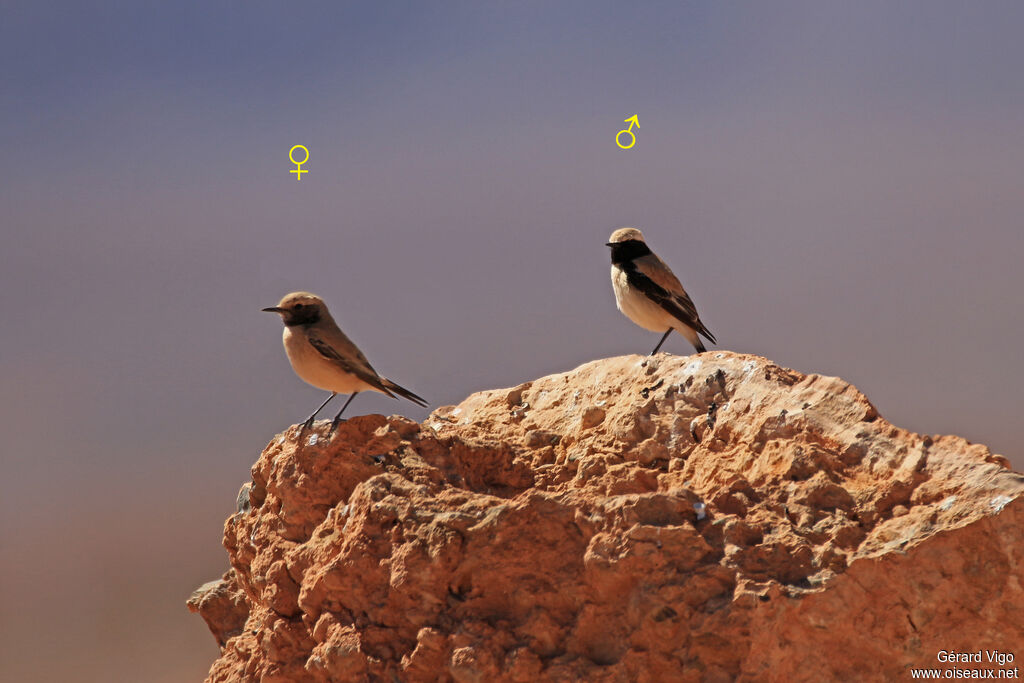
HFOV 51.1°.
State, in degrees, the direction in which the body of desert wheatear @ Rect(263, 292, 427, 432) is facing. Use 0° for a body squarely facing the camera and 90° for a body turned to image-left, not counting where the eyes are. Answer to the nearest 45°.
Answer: approximately 90°

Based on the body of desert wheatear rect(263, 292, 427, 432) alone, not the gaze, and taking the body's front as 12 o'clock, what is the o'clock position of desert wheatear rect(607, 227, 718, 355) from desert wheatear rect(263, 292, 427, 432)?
desert wheatear rect(607, 227, 718, 355) is roughly at 5 o'clock from desert wheatear rect(263, 292, 427, 432).
